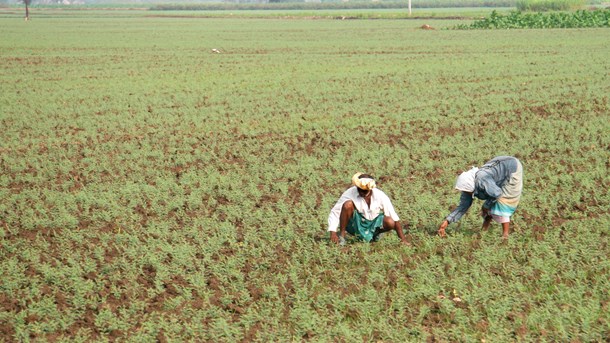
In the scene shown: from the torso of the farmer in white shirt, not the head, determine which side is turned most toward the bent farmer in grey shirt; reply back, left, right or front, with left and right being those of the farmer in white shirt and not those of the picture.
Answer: left

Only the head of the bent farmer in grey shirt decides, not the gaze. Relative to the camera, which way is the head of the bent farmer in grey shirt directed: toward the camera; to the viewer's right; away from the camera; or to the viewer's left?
to the viewer's left

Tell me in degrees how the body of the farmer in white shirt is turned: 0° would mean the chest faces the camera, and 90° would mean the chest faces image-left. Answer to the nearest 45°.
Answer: approximately 0°
